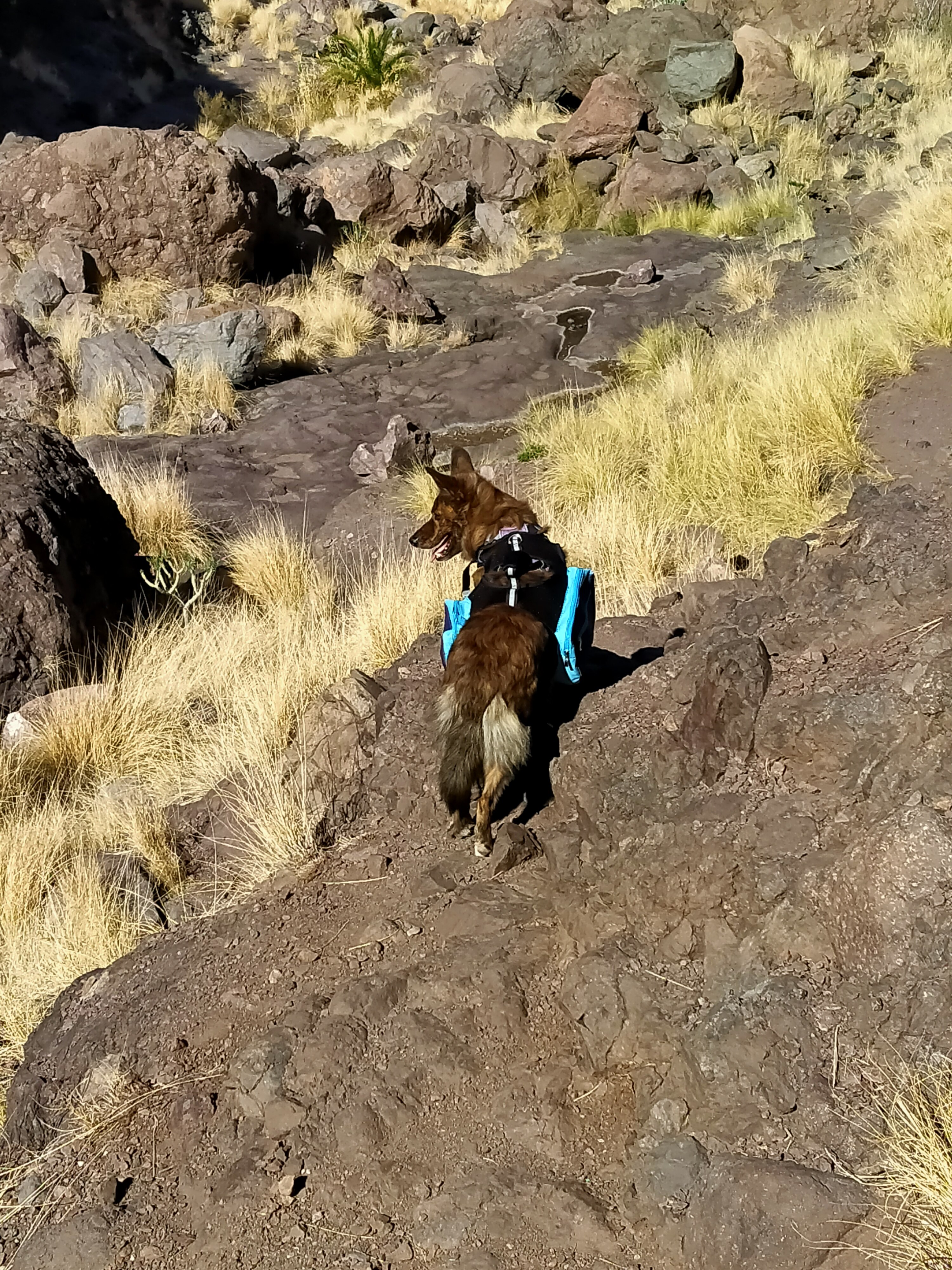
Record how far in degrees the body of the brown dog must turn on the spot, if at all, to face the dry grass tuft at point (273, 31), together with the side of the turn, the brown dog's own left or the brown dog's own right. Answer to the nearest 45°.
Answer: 0° — it already faces it

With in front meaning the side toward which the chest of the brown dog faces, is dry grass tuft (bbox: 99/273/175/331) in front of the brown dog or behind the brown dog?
in front

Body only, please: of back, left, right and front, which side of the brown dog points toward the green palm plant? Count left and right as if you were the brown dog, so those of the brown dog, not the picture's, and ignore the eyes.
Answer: front

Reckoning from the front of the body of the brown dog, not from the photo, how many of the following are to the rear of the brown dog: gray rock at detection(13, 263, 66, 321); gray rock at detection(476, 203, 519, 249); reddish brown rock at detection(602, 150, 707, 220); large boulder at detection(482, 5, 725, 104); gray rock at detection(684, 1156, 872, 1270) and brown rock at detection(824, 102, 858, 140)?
1

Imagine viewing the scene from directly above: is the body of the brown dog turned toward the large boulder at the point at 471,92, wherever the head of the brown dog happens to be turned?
yes

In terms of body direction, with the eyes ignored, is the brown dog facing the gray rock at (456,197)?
yes

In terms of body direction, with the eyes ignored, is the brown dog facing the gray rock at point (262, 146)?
yes

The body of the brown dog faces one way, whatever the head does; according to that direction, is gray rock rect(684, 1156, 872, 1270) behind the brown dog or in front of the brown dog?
behind

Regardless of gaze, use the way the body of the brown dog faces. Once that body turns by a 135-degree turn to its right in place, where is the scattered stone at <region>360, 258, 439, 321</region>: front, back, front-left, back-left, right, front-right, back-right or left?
back-left

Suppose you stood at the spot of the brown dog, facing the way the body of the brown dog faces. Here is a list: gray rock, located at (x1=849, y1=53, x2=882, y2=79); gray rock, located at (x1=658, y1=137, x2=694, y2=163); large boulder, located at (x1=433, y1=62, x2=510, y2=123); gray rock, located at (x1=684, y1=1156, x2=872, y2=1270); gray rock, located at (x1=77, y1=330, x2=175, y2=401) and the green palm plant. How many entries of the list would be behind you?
1

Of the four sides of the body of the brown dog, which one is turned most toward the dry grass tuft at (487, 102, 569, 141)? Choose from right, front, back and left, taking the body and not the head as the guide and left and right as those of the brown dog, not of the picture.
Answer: front

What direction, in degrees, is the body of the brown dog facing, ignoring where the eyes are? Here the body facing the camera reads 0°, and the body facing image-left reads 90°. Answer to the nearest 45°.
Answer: approximately 180°
